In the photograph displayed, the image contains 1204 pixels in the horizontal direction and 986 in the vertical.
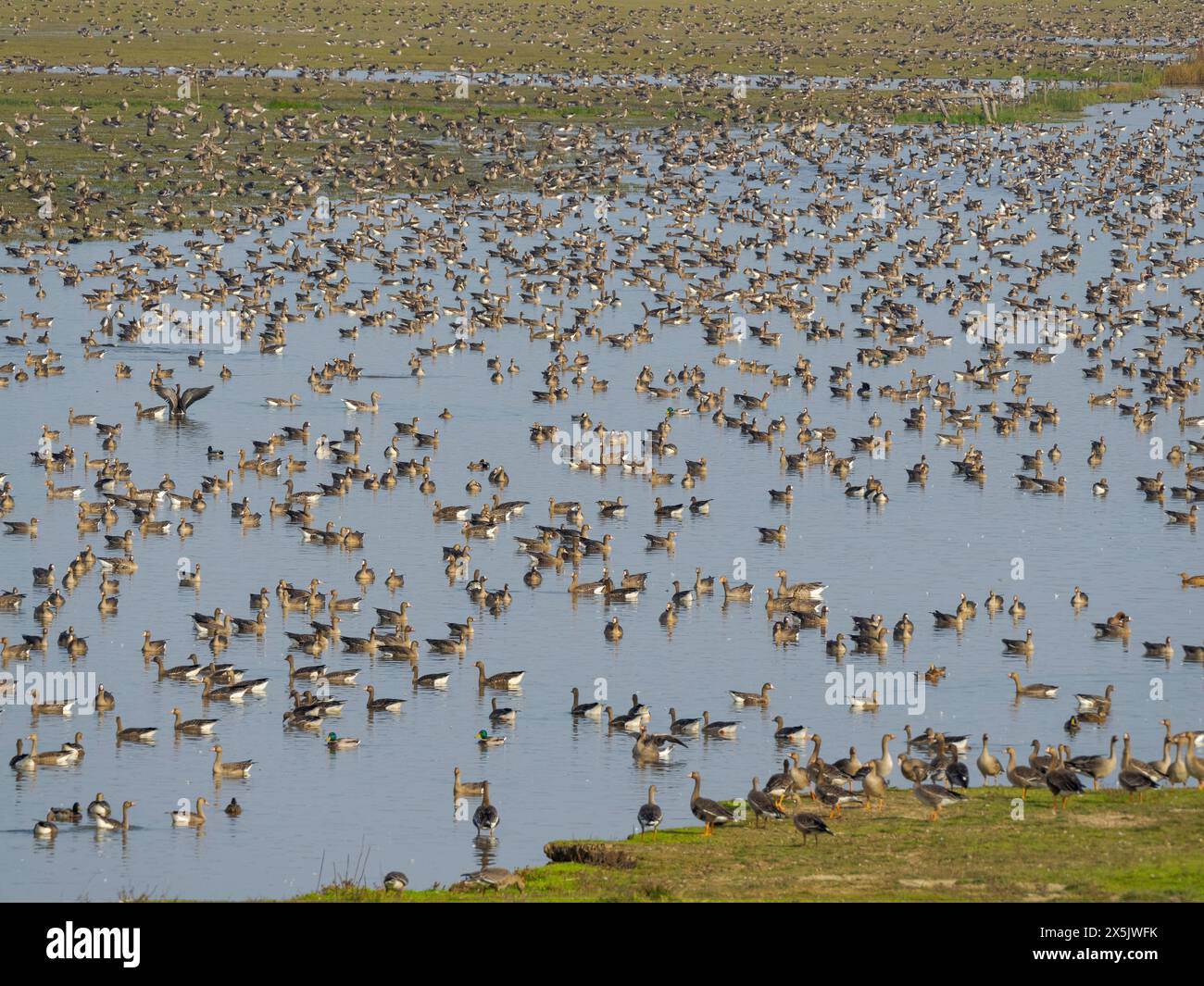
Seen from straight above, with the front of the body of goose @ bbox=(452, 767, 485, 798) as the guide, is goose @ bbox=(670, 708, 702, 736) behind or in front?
behind

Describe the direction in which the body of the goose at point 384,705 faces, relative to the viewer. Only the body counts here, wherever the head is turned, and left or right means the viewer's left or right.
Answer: facing to the left of the viewer

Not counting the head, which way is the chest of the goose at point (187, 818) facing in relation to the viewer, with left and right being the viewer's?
facing to the right of the viewer

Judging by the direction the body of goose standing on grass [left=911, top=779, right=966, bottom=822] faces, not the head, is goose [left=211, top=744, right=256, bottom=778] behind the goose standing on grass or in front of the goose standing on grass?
in front

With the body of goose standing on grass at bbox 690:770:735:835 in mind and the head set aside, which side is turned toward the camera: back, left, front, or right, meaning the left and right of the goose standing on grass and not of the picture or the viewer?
left

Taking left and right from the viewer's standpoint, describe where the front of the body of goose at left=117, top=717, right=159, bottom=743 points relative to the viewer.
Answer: facing to the left of the viewer

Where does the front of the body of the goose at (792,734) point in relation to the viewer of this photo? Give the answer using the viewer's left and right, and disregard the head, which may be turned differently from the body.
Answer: facing to the left of the viewer

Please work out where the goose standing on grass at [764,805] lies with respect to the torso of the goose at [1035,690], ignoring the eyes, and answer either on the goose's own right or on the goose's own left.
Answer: on the goose's own left

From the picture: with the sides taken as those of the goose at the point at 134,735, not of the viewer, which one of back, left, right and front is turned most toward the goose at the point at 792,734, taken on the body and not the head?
back
